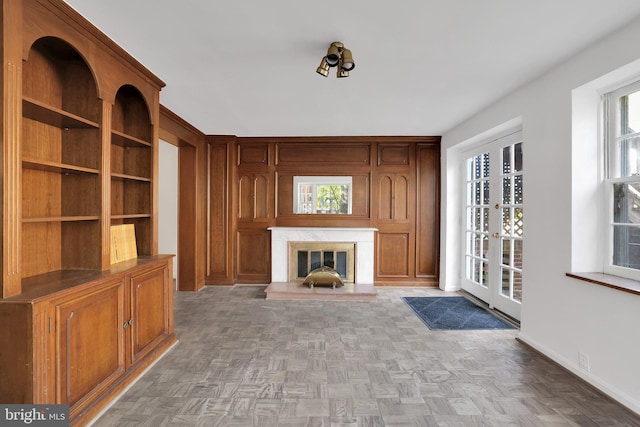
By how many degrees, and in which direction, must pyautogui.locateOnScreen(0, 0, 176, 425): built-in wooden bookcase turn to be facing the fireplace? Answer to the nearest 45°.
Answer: approximately 90° to its left

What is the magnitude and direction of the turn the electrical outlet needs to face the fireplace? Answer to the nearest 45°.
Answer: approximately 45° to its right

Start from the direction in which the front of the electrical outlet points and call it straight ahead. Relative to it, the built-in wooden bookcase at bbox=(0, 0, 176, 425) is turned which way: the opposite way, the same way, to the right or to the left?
the opposite way

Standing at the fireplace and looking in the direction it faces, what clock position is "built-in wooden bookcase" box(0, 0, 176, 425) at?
The built-in wooden bookcase is roughly at 1 o'clock from the fireplace.

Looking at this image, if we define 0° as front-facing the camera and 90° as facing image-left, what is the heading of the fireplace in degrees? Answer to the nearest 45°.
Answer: approximately 0°

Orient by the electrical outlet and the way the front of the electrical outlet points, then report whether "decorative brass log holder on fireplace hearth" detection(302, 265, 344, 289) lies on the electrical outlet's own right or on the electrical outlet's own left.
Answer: on the electrical outlet's own right

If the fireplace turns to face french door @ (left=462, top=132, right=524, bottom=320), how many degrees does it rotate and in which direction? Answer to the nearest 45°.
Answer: approximately 45° to its left

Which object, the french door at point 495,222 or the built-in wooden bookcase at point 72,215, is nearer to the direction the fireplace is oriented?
the built-in wooden bookcase

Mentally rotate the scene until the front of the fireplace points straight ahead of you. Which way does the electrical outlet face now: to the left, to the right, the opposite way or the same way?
to the right

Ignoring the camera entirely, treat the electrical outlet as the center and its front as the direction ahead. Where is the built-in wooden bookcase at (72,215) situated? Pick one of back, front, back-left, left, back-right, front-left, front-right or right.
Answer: front

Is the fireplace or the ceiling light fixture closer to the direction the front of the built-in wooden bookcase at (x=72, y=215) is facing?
the ceiling light fixture

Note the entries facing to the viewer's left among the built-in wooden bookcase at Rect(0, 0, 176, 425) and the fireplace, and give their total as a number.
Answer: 0

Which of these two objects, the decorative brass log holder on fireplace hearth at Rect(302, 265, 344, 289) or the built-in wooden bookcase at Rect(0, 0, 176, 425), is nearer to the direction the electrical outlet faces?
the built-in wooden bookcase

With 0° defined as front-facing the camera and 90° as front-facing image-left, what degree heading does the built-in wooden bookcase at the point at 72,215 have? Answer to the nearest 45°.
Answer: approximately 315°

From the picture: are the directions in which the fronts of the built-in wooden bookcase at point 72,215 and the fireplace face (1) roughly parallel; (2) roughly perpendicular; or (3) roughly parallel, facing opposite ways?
roughly perpendicular

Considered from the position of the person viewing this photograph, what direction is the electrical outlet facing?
facing the viewer and to the left of the viewer

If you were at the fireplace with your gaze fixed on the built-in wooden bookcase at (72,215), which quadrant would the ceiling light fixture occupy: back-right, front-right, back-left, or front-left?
front-left

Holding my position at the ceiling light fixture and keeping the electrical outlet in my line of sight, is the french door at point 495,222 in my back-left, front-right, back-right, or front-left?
front-left

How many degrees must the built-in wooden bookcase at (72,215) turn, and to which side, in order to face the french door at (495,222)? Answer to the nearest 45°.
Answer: approximately 45° to its left
